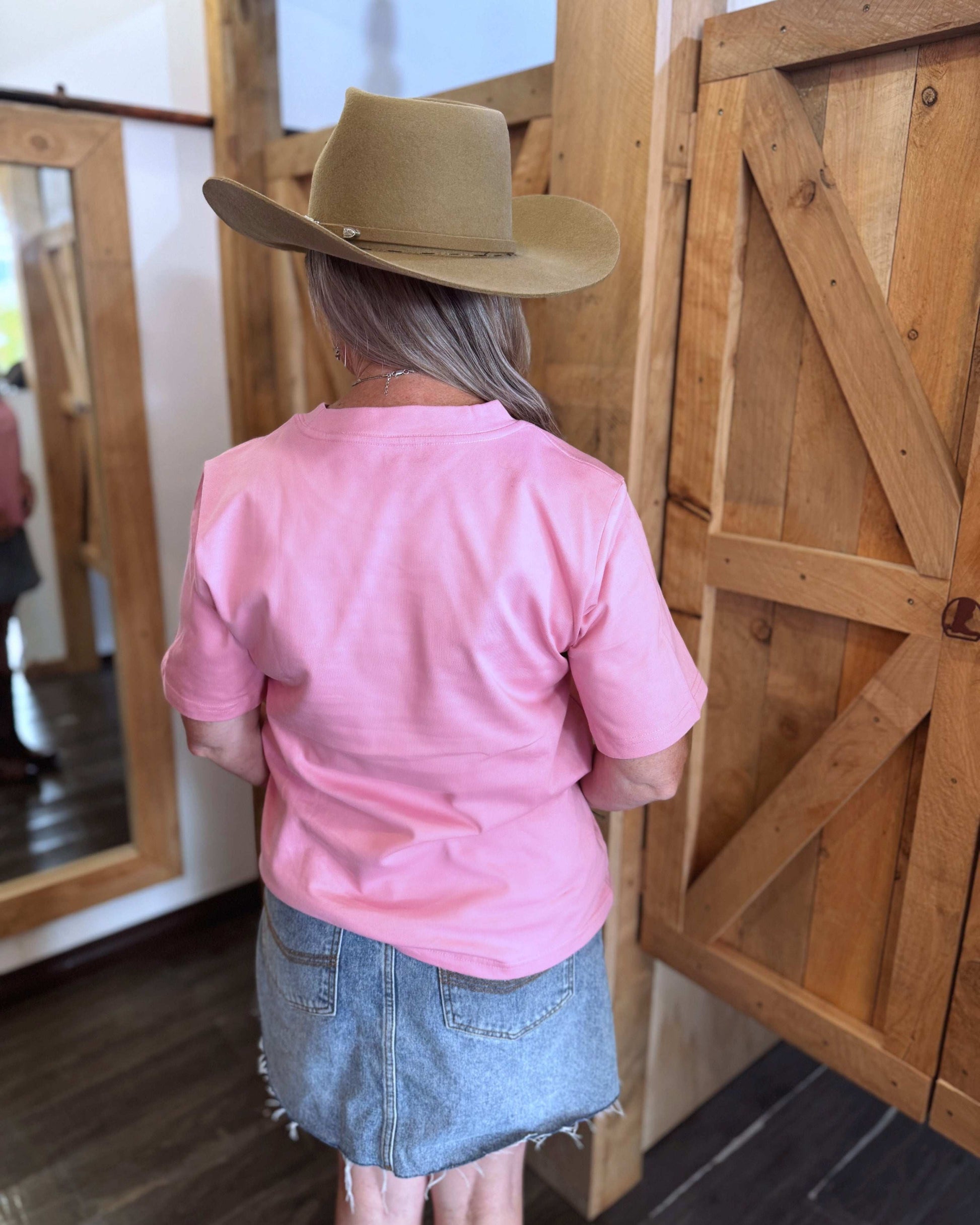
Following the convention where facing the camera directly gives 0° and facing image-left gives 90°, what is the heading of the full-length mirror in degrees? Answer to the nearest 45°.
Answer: approximately 315°

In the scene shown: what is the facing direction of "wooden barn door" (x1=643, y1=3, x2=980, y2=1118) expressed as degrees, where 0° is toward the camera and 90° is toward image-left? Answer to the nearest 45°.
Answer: approximately 45°

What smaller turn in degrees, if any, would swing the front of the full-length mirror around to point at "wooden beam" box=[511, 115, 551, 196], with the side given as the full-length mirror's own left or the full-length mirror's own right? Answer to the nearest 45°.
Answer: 0° — it already faces it

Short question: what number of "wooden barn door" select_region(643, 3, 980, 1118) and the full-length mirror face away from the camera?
0

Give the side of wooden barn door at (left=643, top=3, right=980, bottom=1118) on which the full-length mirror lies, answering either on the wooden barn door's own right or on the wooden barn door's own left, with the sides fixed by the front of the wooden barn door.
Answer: on the wooden barn door's own right

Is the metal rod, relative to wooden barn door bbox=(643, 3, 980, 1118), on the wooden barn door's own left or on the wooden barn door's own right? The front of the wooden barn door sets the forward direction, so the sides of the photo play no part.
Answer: on the wooden barn door's own right

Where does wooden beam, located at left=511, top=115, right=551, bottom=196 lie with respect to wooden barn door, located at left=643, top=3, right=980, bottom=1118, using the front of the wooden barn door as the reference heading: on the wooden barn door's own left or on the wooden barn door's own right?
on the wooden barn door's own right

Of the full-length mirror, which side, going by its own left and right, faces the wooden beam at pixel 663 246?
front

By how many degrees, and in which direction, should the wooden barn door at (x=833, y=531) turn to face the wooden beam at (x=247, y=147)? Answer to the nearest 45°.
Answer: approximately 90° to its right

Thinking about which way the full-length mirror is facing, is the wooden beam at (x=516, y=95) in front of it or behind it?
in front
